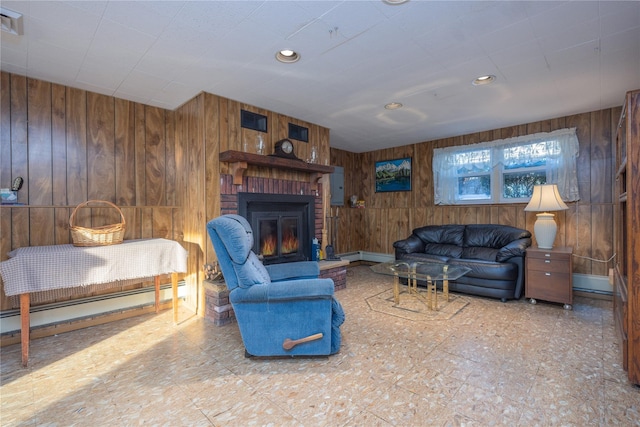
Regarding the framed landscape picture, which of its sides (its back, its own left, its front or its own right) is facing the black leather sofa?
left

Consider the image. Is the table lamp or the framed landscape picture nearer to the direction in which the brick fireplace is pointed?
the table lamp

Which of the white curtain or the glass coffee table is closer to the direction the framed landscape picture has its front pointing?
the glass coffee table

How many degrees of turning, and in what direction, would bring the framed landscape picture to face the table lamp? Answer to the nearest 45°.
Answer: approximately 90° to its left

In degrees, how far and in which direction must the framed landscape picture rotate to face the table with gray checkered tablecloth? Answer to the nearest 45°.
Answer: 0° — it already faces it

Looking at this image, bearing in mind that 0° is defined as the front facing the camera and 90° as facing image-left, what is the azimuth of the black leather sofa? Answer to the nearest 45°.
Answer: approximately 45°

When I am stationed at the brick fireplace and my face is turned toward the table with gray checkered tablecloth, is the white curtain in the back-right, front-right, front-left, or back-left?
back-left

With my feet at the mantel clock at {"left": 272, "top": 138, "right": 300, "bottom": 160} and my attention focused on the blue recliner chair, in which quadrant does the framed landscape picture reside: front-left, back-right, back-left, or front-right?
back-left
